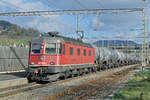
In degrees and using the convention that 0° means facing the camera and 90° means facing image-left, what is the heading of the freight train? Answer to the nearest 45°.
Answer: approximately 45°
